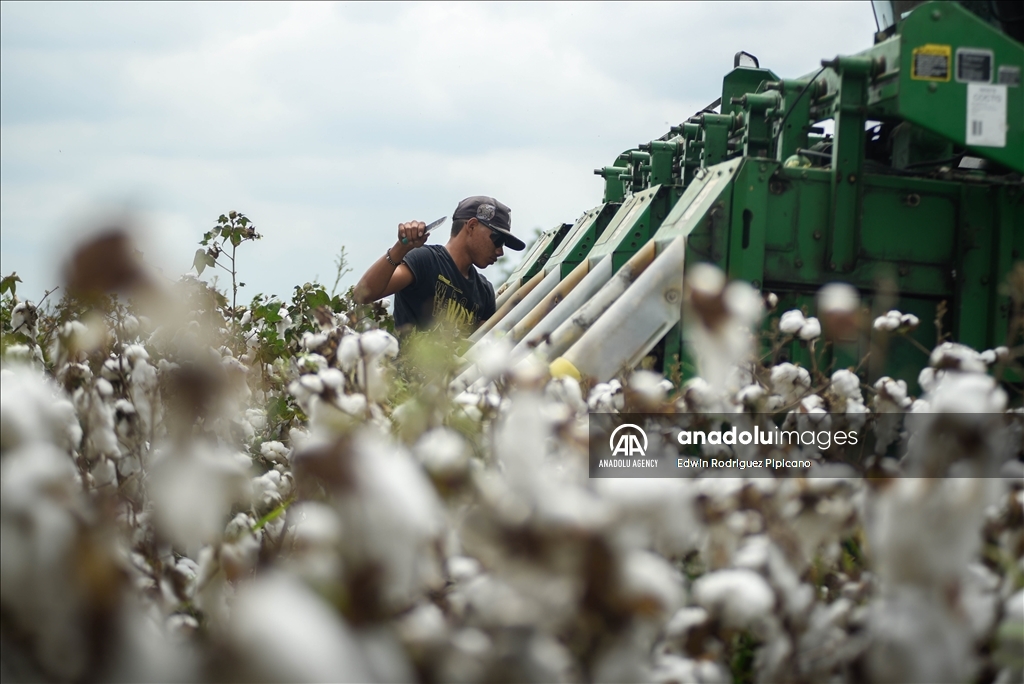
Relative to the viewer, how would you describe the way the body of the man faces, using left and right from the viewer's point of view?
facing the viewer and to the right of the viewer

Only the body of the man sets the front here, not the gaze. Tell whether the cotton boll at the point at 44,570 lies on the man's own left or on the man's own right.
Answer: on the man's own right

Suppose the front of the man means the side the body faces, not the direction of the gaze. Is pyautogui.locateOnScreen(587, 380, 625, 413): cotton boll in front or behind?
in front

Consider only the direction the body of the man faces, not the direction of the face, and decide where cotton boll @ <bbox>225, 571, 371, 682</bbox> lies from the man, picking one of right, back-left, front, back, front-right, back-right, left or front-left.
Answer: front-right

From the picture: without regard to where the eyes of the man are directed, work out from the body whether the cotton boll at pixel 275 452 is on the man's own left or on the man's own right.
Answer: on the man's own right

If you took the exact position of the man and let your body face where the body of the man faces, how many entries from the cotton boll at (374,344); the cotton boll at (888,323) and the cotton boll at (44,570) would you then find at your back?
0

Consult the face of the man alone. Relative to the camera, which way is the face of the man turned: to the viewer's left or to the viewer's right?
to the viewer's right

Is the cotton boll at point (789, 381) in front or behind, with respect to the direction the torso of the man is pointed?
in front

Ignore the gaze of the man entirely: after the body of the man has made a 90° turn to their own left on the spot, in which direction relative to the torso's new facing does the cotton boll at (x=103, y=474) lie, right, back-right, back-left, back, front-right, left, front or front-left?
back-right

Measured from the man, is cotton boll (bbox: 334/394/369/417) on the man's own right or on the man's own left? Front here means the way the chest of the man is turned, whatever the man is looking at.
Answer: on the man's own right

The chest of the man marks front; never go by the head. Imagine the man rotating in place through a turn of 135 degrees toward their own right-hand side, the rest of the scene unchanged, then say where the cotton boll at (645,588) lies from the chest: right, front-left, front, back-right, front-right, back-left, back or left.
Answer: left

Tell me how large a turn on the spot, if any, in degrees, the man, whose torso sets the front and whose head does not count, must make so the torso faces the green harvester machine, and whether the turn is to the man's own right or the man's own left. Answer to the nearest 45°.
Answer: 0° — they already face it

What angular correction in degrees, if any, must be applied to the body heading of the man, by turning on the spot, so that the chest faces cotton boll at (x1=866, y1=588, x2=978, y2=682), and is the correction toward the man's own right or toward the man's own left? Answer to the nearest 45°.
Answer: approximately 45° to the man's own right

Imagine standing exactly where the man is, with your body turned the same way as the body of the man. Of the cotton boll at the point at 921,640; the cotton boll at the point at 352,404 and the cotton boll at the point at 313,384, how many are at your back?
0
